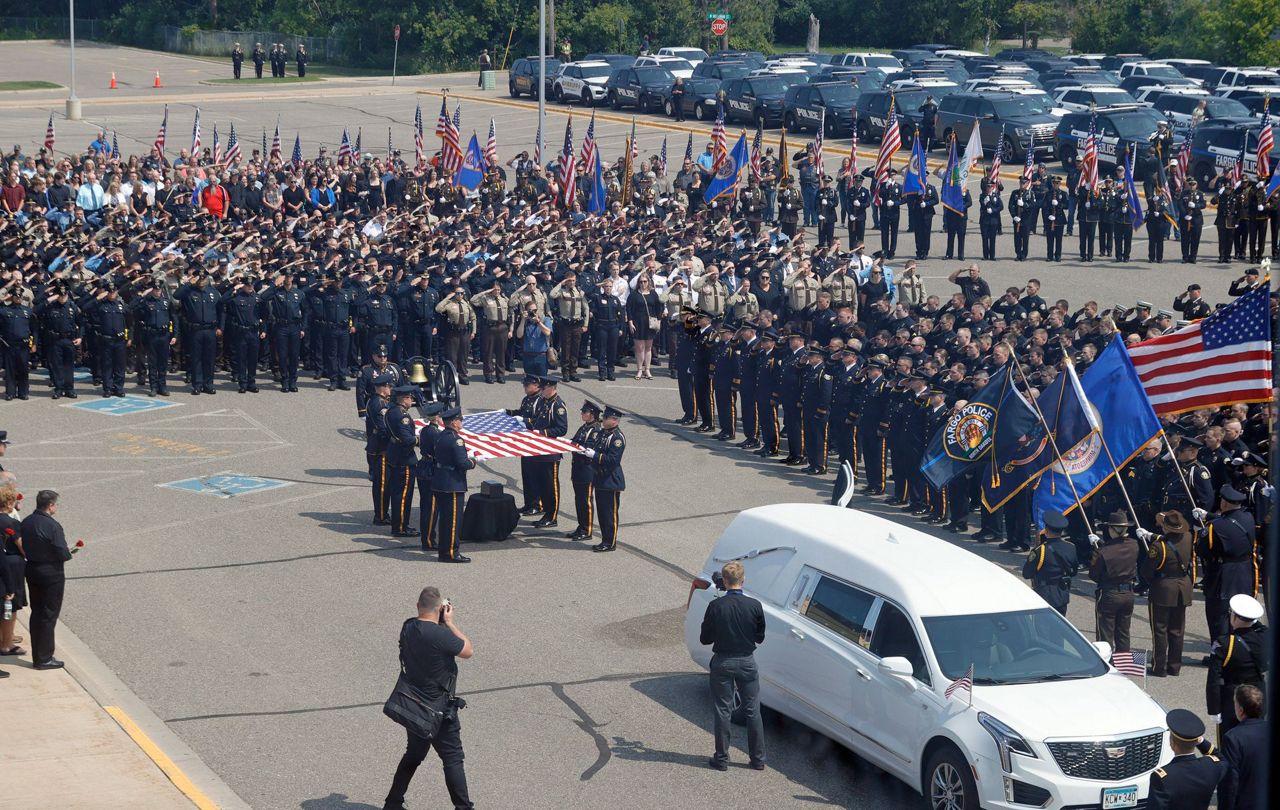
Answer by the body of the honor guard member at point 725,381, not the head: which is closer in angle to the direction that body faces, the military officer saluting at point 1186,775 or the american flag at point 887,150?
the military officer saluting

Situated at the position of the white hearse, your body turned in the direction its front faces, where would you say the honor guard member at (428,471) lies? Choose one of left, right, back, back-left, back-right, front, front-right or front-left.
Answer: back

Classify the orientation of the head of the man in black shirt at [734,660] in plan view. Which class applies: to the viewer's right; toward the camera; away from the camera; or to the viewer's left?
away from the camera

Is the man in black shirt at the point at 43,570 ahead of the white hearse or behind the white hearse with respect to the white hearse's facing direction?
behind

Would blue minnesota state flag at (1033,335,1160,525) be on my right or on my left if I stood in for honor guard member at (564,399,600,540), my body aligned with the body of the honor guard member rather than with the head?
on my left

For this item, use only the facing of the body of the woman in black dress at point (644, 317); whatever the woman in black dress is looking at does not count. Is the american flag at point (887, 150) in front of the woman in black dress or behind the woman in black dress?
behind

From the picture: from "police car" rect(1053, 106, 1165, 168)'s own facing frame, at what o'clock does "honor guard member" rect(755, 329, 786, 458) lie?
The honor guard member is roughly at 2 o'clock from the police car.

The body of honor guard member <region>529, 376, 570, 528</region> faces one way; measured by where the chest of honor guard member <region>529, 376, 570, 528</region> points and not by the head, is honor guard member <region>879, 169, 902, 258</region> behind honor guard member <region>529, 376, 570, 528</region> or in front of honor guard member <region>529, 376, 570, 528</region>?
behind

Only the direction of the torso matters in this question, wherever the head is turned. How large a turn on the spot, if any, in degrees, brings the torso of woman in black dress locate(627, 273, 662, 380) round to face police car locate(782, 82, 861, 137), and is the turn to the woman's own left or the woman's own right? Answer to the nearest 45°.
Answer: approximately 180°

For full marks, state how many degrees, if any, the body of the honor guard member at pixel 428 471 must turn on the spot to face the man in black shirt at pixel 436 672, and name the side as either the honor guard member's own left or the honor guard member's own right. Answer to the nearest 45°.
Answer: approximately 135° to the honor guard member's own right

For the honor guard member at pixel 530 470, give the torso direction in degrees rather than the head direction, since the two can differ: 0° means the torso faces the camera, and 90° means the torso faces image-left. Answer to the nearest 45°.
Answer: approximately 45°

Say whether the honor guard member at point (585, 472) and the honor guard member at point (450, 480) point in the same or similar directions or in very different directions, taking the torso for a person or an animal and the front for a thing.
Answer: very different directions

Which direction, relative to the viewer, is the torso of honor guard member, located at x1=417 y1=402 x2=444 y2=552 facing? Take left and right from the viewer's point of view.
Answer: facing away from the viewer and to the right of the viewer

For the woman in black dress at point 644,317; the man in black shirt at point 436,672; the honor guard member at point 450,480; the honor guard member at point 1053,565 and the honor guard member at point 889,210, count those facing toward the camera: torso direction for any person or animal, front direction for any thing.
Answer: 2
